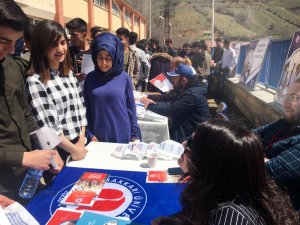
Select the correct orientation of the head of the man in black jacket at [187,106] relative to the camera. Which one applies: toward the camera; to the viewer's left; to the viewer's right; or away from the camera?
to the viewer's left

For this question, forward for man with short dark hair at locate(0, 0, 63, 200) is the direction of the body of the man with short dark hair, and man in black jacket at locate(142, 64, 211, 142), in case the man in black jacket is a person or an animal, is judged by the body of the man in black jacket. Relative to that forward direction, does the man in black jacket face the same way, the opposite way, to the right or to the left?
the opposite way

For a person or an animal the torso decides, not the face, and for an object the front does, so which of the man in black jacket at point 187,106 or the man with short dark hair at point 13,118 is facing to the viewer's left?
the man in black jacket

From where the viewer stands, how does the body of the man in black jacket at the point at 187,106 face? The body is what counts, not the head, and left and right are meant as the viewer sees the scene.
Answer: facing to the left of the viewer

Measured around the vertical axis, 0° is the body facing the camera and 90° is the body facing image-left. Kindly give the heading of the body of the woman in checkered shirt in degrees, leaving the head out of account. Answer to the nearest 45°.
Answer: approximately 315°

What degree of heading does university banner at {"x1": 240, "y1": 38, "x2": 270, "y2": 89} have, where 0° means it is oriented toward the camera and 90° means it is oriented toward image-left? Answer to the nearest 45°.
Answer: approximately 45°

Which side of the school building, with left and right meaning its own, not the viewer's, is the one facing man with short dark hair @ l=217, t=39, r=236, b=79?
front

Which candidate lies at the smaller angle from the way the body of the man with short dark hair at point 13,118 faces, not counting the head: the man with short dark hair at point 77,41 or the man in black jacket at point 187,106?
the man in black jacket

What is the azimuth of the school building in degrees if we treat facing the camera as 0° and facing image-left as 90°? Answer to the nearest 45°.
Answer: approximately 315°

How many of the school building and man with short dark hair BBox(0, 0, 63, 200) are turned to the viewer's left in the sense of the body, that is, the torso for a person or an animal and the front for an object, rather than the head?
0

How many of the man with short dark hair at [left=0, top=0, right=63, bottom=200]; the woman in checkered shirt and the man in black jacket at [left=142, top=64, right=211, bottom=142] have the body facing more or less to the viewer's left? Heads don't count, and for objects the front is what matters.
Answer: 1

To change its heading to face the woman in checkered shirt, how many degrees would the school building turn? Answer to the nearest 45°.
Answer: approximately 45° to its right

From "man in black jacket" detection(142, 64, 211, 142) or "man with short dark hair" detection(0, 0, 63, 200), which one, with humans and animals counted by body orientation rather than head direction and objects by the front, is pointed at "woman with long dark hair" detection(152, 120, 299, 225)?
the man with short dark hair

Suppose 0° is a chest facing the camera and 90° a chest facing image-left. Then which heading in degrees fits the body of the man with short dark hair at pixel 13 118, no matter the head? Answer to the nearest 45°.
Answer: approximately 315°

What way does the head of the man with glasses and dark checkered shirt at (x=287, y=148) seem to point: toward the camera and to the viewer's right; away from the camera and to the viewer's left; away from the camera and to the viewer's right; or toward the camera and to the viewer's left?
toward the camera and to the viewer's left
